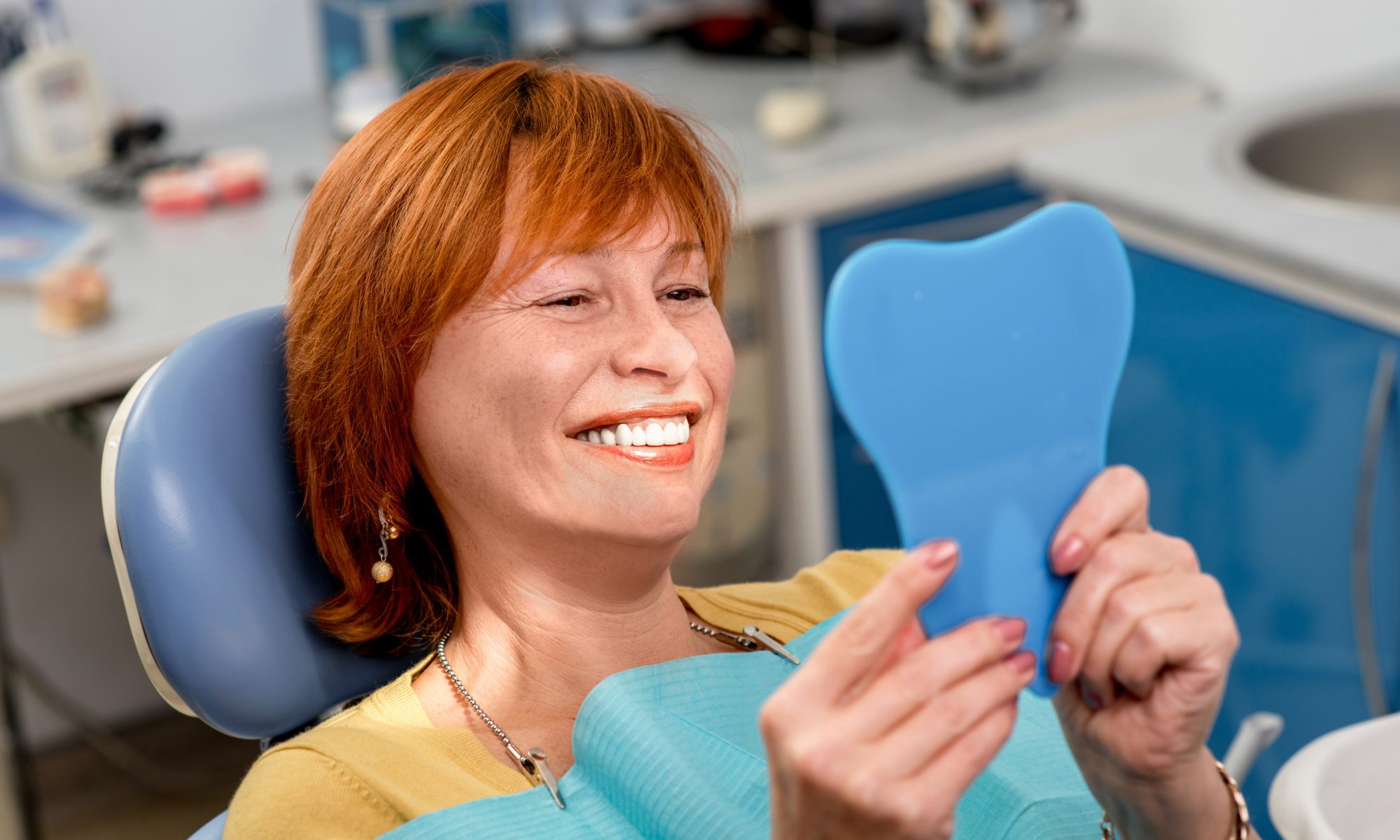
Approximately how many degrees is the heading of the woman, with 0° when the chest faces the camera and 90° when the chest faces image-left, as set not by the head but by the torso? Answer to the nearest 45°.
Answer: approximately 315°
